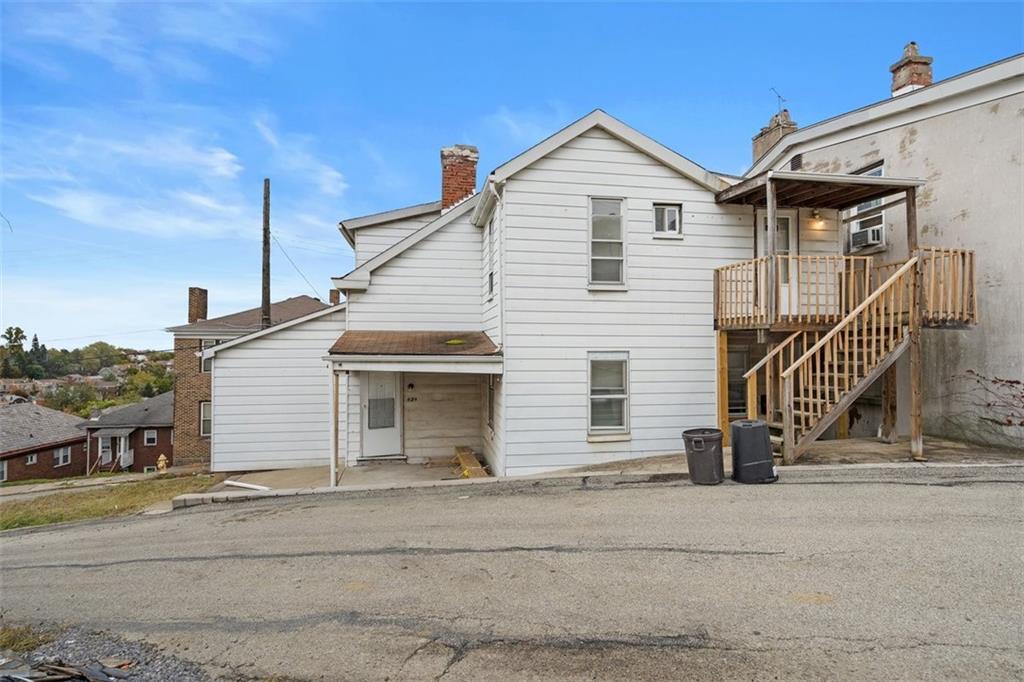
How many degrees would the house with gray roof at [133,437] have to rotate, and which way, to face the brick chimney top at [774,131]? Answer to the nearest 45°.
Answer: approximately 45° to its left

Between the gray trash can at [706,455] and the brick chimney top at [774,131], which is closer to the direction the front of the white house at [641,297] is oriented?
the gray trash can

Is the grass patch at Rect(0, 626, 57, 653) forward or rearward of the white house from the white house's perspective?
forward

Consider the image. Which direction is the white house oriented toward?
toward the camera

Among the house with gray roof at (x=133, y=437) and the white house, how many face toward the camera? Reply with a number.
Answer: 2

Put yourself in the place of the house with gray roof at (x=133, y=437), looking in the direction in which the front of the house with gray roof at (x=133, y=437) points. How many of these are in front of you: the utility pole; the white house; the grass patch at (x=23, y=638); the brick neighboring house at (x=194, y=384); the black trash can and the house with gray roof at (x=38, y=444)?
5

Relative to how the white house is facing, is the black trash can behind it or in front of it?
in front

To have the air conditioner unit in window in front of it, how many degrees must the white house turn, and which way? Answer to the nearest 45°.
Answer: approximately 135° to its left

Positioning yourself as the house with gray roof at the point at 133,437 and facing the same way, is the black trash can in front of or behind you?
in front

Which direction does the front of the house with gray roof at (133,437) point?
toward the camera

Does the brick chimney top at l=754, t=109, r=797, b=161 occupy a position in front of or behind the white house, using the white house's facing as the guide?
behind

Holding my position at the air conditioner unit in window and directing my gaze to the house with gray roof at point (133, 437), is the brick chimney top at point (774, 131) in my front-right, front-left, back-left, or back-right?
front-right

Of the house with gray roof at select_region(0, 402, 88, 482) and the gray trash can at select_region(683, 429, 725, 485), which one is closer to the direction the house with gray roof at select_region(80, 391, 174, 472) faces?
the gray trash can
